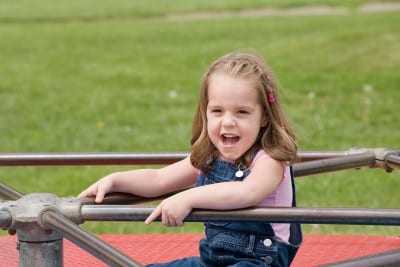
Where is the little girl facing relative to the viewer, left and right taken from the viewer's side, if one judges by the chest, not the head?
facing the viewer and to the left of the viewer
